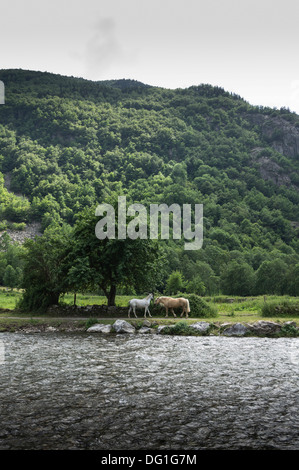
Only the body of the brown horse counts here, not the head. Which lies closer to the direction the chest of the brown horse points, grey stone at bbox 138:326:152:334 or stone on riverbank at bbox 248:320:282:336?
the grey stone

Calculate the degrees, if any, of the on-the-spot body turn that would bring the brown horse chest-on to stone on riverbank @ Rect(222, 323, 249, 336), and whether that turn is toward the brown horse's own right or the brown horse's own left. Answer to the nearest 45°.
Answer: approximately 135° to the brown horse's own left

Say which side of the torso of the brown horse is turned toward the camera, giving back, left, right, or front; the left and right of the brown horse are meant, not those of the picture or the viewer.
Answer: left

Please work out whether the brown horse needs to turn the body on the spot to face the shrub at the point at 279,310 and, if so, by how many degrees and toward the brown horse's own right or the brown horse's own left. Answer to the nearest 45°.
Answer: approximately 180°

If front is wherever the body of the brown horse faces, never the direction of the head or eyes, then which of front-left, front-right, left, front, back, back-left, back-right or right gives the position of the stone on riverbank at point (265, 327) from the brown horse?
back-left

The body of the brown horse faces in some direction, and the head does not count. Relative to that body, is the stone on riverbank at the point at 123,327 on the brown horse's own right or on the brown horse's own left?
on the brown horse's own left

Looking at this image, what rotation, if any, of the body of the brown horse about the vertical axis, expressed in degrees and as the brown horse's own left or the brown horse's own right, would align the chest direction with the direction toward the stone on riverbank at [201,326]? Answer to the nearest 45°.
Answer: approximately 90° to the brown horse's own left

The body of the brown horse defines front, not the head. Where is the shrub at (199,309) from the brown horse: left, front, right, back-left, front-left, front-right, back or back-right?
back-right
